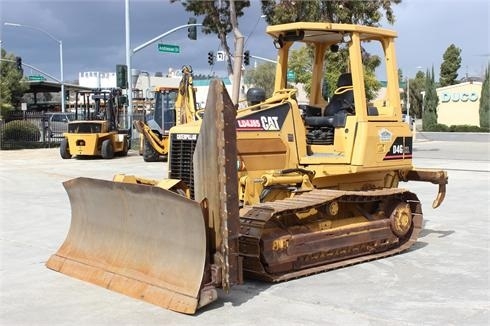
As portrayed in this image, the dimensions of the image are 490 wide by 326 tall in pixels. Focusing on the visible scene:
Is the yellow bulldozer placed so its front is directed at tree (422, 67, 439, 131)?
no

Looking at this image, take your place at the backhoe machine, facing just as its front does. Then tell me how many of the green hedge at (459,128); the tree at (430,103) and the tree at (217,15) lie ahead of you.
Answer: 0

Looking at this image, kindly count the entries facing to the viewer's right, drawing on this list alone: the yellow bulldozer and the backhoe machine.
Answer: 0

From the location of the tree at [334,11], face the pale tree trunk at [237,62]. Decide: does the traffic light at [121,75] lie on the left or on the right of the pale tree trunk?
right

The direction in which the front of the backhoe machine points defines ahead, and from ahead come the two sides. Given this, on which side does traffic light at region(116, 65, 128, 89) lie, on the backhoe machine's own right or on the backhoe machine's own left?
on the backhoe machine's own right

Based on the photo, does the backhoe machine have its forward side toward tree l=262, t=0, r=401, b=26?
no

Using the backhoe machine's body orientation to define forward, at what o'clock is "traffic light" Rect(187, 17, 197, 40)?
The traffic light is roughly at 5 o'clock from the backhoe machine.

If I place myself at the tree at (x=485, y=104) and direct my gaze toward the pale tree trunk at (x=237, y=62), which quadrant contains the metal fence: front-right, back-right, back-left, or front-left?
front-right

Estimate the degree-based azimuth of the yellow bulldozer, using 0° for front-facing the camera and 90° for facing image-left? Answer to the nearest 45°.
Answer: approximately 45°

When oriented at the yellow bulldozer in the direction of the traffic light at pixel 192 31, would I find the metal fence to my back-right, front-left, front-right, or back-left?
front-left
